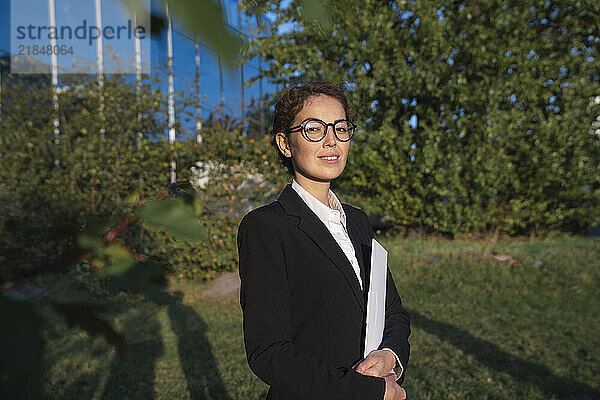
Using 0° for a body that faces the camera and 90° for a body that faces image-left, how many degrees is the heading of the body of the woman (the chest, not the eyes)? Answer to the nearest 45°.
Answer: approximately 315°

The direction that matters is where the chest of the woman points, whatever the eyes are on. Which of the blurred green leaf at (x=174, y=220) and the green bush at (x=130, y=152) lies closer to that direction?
the blurred green leaf

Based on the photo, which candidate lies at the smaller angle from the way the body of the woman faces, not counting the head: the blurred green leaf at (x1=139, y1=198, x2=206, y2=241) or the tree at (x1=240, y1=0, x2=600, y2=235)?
the blurred green leaf

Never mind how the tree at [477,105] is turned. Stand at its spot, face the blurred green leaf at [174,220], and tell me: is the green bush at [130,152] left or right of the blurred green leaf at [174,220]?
right

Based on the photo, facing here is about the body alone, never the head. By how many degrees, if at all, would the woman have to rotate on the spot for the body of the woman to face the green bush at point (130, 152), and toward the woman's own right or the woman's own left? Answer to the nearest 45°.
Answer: approximately 180°

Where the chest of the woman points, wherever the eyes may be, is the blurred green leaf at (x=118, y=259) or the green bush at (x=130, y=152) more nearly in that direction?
the blurred green leaf

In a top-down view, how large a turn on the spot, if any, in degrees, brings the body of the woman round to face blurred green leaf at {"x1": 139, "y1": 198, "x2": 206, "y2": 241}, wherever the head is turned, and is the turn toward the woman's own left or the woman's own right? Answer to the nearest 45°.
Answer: approximately 45° to the woman's own right
